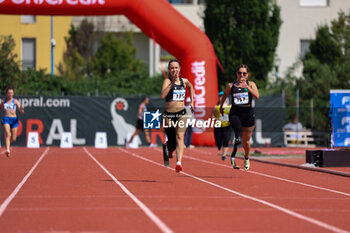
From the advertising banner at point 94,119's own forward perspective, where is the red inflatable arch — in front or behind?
in front

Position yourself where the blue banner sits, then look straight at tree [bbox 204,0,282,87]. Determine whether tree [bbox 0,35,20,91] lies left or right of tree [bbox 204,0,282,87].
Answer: left

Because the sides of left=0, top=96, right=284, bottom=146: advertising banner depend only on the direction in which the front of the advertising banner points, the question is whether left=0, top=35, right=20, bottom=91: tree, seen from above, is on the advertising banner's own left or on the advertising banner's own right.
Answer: on the advertising banner's own right

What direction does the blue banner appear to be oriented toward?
toward the camera

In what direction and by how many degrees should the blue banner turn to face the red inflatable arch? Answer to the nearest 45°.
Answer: approximately 135° to its right

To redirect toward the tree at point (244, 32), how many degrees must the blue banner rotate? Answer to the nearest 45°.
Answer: approximately 180°

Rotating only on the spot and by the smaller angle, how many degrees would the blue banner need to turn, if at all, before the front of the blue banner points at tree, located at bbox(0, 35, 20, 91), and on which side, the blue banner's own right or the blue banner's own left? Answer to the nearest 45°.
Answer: approximately 135° to the blue banner's own right

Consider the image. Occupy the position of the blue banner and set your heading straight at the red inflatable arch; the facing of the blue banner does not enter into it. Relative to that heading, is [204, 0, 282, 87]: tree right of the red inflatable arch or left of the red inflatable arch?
right

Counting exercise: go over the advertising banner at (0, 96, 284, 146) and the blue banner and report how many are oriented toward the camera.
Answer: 2

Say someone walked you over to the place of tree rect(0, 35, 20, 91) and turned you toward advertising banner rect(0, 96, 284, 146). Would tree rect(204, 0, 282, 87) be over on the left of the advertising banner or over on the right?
left

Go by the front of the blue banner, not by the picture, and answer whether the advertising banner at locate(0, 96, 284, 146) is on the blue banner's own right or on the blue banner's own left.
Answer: on the blue banner's own right

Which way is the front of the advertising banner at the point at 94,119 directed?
toward the camera

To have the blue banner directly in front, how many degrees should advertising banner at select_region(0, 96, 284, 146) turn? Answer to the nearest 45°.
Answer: approximately 45° to its left
